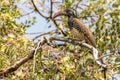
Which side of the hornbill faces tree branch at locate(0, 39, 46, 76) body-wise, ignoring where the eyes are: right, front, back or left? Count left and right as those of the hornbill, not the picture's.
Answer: front

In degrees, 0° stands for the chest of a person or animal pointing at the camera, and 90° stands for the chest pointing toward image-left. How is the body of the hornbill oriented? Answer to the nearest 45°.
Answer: approximately 90°
